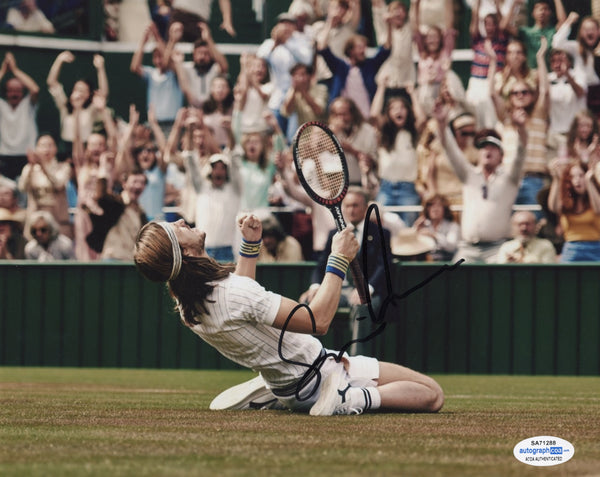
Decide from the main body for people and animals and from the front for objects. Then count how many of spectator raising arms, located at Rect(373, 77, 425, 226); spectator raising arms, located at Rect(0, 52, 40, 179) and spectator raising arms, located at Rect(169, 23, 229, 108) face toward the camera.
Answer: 3

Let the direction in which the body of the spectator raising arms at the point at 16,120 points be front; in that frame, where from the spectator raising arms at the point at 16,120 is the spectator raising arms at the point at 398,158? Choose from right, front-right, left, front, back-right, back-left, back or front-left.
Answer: front-left

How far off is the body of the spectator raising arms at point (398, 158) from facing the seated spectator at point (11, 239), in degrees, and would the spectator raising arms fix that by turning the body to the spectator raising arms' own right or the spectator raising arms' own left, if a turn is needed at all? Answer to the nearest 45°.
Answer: approximately 90° to the spectator raising arms' own right

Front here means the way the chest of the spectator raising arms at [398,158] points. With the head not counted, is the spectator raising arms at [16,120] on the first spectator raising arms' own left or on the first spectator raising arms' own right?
on the first spectator raising arms' own right

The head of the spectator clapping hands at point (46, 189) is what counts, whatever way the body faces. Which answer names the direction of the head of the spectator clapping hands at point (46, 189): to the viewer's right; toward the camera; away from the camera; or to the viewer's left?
toward the camera

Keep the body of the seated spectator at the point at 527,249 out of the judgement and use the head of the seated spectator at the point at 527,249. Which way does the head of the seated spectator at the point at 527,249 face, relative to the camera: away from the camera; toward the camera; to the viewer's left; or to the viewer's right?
toward the camera

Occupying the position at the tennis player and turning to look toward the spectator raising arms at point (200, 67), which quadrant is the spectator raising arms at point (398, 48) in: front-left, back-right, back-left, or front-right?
front-right

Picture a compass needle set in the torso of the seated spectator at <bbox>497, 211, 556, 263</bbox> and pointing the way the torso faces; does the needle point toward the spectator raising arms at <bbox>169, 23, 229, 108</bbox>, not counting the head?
no

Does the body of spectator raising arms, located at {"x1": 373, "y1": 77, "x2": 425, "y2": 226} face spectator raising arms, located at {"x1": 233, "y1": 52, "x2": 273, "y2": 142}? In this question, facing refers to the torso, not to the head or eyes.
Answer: no

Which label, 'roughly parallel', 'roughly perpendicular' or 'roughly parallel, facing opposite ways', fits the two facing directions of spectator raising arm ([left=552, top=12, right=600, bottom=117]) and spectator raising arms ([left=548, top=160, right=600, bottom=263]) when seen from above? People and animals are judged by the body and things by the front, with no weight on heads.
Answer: roughly parallel

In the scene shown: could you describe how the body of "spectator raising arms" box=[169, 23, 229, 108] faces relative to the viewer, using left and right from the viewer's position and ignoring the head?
facing the viewer

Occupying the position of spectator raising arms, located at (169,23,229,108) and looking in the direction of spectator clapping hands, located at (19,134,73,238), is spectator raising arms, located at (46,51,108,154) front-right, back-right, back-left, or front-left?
front-right

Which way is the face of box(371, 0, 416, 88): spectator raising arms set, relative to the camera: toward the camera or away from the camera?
toward the camera

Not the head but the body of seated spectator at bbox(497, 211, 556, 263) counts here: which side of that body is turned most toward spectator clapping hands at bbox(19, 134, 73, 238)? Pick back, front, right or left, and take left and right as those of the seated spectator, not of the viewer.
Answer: right

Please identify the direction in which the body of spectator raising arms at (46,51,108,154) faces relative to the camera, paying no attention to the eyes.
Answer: toward the camera

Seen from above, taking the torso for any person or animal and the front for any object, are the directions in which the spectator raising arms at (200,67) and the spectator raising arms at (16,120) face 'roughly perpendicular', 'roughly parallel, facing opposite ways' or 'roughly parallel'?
roughly parallel

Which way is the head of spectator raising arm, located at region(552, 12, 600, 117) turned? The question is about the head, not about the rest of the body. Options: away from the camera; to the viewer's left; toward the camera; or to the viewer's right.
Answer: toward the camera

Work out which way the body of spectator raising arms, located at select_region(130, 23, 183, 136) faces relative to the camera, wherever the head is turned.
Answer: toward the camera
